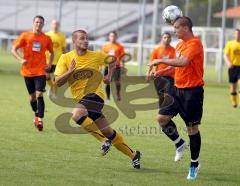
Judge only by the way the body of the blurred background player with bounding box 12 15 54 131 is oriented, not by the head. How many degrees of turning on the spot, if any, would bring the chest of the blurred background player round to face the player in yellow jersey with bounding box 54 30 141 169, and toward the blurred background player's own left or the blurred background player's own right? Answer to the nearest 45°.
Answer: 0° — they already face them

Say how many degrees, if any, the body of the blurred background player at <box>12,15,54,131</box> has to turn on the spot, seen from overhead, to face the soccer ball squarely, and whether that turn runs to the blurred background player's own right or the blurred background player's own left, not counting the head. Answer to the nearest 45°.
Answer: approximately 45° to the blurred background player's own left

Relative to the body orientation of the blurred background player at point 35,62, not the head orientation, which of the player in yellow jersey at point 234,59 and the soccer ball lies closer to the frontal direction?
the soccer ball

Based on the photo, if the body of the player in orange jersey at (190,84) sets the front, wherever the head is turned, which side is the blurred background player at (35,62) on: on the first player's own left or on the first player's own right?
on the first player's own right

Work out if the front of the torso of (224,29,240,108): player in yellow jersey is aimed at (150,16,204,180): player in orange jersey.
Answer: yes

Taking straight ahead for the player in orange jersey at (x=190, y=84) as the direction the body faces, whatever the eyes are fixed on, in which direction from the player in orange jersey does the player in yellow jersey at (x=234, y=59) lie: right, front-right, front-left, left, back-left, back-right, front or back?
right

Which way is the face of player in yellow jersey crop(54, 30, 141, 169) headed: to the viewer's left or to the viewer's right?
to the viewer's right

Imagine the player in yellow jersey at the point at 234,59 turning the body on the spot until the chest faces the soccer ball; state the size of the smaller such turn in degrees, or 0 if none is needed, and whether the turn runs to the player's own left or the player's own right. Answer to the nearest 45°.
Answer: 0° — they already face it

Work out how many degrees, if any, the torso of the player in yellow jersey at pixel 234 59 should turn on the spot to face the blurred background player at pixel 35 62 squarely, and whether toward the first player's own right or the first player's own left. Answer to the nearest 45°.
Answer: approximately 45° to the first player's own right

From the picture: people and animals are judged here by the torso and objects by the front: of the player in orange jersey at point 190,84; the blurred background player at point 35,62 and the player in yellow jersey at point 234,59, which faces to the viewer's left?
the player in orange jersey

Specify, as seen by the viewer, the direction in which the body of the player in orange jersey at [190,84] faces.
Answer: to the viewer's left

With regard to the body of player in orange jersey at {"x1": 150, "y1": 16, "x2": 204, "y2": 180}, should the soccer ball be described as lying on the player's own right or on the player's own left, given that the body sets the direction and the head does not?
on the player's own right

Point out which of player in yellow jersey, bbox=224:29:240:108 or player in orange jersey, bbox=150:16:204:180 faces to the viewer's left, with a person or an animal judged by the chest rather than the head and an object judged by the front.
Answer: the player in orange jersey
